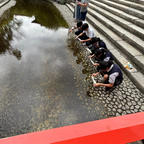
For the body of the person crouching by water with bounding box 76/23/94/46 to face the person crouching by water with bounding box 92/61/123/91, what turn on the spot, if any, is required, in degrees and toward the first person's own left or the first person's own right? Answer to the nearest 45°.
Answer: approximately 45° to the first person's own left

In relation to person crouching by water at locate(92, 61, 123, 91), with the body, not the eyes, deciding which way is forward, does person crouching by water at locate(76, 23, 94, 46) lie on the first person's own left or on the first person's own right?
on the first person's own right

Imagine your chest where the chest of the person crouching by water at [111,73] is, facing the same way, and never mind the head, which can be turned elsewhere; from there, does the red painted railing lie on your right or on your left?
on your left

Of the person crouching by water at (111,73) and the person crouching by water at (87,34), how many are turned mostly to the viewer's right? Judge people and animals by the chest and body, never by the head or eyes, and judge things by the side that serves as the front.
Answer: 0

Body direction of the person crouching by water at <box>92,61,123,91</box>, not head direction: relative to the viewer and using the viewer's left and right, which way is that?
facing to the left of the viewer

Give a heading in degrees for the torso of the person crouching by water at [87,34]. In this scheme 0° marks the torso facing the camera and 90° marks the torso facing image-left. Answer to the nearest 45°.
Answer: approximately 45°

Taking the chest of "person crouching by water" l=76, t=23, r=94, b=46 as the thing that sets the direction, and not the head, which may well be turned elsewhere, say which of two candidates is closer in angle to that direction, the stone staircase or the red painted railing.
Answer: the red painted railing

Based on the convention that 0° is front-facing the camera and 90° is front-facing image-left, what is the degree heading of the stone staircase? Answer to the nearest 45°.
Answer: approximately 45°
